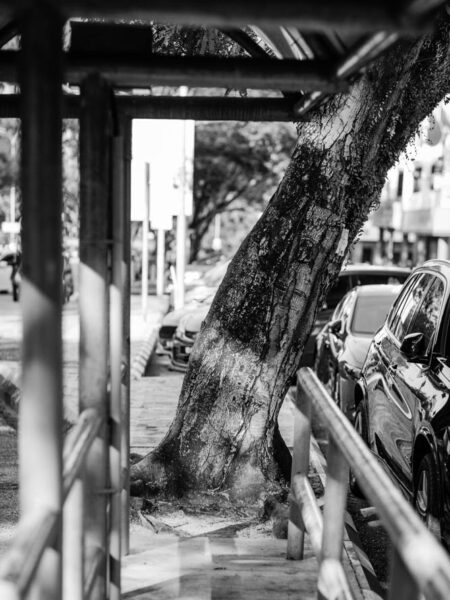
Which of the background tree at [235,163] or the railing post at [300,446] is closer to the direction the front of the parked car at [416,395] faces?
the railing post

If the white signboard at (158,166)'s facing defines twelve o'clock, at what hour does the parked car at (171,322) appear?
The parked car is roughly at 12 o'clock from the white signboard.

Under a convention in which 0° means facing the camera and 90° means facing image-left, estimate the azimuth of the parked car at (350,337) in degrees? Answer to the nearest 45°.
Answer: approximately 315°

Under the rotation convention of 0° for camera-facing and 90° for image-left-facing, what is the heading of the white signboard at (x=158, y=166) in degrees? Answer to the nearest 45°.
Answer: approximately 0°

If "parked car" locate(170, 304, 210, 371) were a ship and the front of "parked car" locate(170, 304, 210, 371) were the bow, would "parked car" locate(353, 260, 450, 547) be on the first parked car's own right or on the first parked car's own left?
on the first parked car's own left
